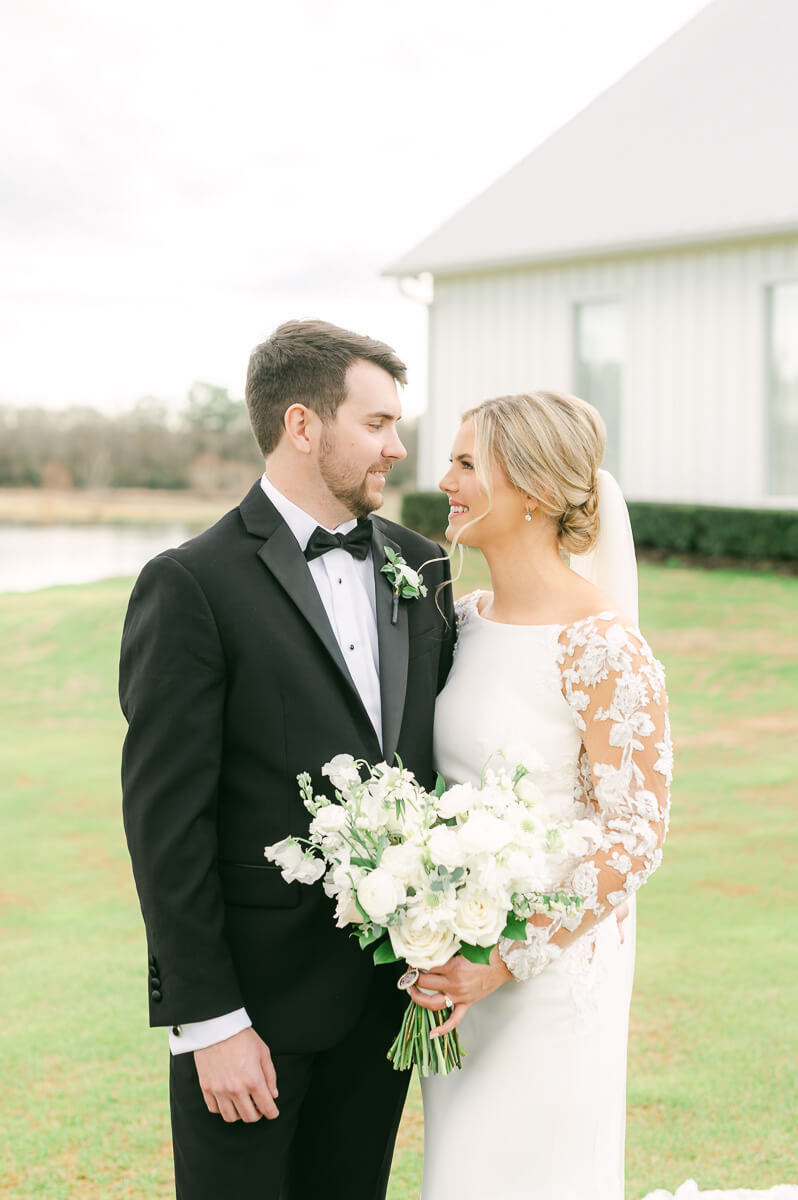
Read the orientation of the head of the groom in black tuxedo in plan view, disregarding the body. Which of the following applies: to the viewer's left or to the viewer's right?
to the viewer's right

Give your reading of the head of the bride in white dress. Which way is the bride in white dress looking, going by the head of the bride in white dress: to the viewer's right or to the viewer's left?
to the viewer's left

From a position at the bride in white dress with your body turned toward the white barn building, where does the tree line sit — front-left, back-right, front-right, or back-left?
front-left

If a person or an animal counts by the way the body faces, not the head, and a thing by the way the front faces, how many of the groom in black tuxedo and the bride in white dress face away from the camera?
0

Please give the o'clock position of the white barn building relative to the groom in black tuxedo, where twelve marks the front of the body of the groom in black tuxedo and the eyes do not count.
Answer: The white barn building is roughly at 8 o'clock from the groom in black tuxedo.

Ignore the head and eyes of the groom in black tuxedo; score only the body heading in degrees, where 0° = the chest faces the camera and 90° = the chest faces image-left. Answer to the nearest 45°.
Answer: approximately 315°

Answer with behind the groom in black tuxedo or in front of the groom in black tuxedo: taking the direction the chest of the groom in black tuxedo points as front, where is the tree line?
behind

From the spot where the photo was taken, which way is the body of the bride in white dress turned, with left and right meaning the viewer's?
facing the viewer and to the left of the viewer

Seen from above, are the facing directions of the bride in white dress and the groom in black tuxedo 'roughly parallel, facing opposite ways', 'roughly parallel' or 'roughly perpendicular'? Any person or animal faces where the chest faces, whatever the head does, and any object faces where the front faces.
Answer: roughly perpendicular
